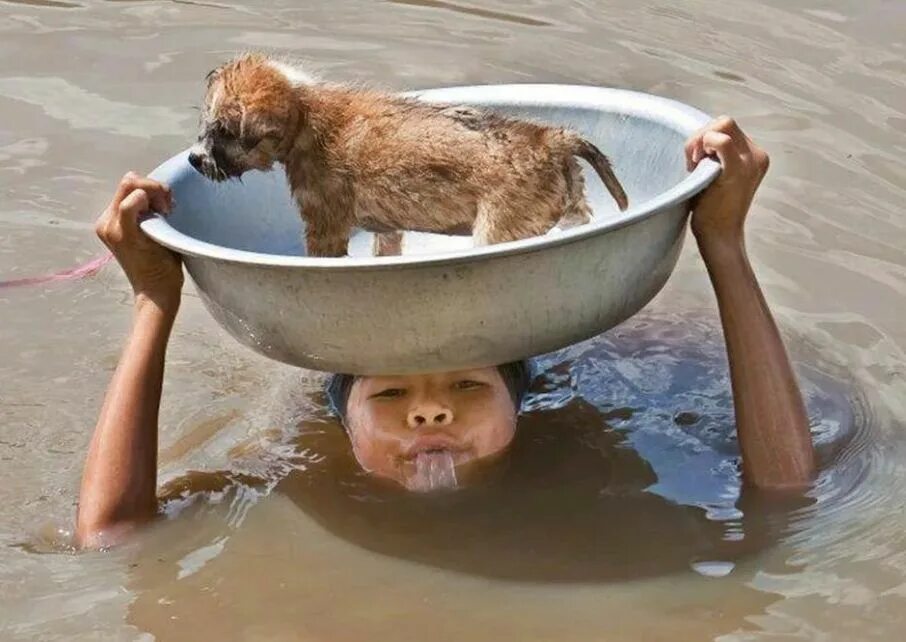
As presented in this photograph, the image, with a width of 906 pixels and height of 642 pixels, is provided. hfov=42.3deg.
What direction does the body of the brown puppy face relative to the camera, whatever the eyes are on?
to the viewer's left

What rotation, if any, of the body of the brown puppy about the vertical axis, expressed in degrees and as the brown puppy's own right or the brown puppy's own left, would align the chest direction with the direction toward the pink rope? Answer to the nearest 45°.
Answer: approximately 45° to the brown puppy's own right
